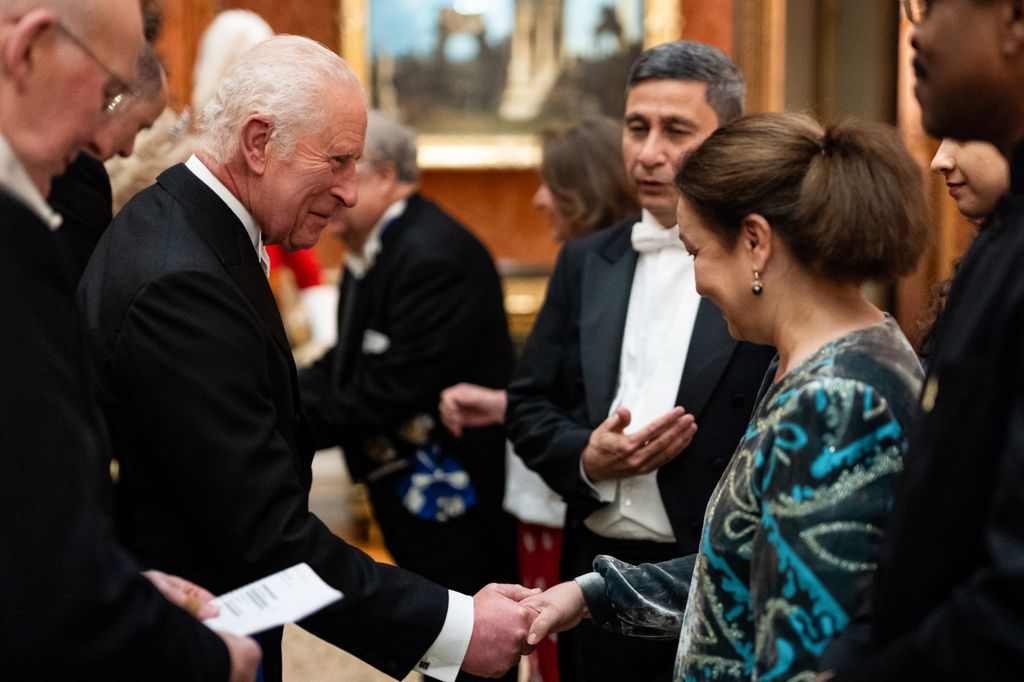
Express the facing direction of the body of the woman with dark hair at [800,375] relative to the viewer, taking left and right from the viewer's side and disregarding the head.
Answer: facing to the left of the viewer

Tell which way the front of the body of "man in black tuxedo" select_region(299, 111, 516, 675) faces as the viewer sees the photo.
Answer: to the viewer's left

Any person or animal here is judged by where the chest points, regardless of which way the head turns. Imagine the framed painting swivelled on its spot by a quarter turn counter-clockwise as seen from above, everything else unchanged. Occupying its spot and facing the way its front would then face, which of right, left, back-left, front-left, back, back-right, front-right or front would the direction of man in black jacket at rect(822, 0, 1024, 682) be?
right

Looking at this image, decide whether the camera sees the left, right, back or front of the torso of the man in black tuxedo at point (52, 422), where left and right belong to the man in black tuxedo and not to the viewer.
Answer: right

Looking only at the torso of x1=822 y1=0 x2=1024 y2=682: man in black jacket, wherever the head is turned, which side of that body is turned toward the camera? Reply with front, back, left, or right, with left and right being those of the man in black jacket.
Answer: left

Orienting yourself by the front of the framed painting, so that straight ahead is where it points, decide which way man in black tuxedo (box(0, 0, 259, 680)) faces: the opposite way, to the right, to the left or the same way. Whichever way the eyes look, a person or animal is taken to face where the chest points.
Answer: to the left

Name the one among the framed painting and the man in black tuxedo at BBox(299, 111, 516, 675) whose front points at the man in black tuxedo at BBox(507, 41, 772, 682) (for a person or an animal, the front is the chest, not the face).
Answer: the framed painting

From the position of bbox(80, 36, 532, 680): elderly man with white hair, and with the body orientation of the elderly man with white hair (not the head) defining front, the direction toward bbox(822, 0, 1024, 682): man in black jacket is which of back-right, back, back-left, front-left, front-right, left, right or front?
front-right

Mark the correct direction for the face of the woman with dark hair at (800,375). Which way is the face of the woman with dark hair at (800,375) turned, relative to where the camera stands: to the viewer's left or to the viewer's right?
to the viewer's left

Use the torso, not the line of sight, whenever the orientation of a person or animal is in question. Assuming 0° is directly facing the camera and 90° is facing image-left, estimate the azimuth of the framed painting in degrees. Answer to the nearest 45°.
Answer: approximately 0°

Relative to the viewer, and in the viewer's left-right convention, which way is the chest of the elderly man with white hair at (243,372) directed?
facing to the right of the viewer

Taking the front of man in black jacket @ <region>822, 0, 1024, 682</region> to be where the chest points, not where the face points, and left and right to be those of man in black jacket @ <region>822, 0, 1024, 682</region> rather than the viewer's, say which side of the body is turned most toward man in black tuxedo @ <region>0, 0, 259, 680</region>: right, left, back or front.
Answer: front

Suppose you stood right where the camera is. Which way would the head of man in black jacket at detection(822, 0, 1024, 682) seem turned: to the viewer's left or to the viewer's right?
to the viewer's left
